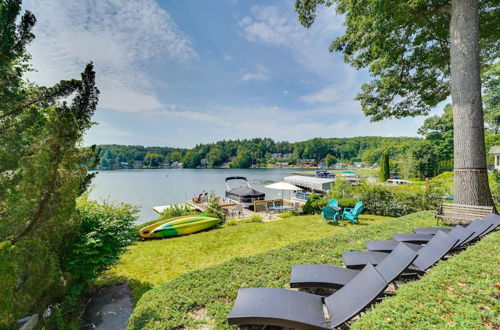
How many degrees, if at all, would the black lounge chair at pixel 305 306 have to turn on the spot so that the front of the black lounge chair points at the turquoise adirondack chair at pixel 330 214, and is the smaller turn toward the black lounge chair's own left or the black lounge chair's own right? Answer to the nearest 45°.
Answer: approximately 90° to the black lounge chair's own right

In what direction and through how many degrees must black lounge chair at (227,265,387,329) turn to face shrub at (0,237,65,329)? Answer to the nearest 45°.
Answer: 0° — it already faces it

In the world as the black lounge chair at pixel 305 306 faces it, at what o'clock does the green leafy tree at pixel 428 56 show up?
The green leafy tree is roughly at 4 o'clock from the black lounge chair.

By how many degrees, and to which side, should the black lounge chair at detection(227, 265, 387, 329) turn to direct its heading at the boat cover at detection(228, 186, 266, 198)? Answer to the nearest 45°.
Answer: approximately 90° to its right

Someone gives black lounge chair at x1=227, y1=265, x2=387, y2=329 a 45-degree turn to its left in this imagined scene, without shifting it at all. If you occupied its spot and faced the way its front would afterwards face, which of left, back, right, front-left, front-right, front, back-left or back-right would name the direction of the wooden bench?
back

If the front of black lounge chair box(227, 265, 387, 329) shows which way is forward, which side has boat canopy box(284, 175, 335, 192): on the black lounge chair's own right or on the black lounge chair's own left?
on the black lounge chair's own right

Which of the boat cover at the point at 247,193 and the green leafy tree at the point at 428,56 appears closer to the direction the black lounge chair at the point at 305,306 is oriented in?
the boat cover

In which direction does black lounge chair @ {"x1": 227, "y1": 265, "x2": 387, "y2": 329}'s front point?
to the viewer's left

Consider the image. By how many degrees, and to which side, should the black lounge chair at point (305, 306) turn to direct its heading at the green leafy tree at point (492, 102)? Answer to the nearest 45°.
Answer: approximately 135° to its right
